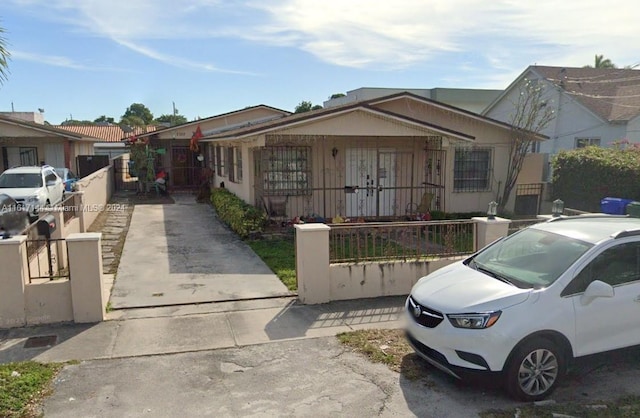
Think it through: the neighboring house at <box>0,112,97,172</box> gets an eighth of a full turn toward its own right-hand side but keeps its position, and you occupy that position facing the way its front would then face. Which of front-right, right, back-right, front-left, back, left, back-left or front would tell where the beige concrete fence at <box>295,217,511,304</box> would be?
front-left

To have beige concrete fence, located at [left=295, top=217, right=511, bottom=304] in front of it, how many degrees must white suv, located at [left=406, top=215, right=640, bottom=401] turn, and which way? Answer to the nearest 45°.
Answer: approximately 90° to its right

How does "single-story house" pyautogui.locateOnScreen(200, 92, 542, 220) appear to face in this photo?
toward the camera

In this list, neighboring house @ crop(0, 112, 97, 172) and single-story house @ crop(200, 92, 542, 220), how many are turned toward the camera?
2

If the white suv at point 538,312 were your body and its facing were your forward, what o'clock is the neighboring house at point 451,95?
The neighboring house is roughly at 4 o'clock from the white suv.

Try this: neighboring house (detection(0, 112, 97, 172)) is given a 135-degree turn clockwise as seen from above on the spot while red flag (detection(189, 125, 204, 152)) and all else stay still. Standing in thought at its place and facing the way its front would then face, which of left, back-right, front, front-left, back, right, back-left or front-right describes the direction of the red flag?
back

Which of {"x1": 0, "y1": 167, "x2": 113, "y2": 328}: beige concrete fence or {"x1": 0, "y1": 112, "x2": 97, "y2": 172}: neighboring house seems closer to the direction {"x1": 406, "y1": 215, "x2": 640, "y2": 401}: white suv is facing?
the beige concrete fence

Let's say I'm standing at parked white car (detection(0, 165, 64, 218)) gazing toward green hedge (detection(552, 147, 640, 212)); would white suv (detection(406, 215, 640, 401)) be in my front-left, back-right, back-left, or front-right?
front-right

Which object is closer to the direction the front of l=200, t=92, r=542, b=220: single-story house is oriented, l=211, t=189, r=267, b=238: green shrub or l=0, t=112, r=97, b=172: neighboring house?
the green shrub

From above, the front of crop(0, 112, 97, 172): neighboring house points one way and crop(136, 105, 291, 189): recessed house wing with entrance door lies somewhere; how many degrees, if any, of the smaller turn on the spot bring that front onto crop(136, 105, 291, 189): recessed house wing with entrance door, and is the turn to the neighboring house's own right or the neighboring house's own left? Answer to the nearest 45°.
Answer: approximately 90° to the neighboring house's own left

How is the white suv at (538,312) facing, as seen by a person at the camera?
facing the viewer and to the left of the viewer

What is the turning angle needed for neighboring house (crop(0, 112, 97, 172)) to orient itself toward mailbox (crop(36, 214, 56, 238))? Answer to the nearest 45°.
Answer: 0° — it already faces it

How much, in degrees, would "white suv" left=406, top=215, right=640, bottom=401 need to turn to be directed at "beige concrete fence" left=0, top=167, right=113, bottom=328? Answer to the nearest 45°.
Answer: approximately 45° to its right

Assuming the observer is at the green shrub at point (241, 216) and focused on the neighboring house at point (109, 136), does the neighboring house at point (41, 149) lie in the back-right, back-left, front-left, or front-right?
front-left

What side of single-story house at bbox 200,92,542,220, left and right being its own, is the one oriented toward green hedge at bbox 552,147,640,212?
left

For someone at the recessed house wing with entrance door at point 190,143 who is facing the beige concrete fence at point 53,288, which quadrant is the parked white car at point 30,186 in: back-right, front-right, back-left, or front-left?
front-right

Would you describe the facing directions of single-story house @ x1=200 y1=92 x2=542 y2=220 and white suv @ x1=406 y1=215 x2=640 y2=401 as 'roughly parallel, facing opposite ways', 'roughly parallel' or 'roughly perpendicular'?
roughly perpendicular

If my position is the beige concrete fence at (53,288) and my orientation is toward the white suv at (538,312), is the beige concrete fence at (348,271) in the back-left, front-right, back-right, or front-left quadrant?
front-left

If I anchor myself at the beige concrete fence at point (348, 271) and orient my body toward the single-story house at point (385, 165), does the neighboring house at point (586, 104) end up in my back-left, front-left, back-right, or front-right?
front-right

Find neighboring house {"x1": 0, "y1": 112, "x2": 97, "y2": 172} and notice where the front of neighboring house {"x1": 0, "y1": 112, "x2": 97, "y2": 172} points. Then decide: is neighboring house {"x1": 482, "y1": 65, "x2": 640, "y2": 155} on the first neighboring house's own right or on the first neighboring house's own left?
on the first neighboring house's own left
